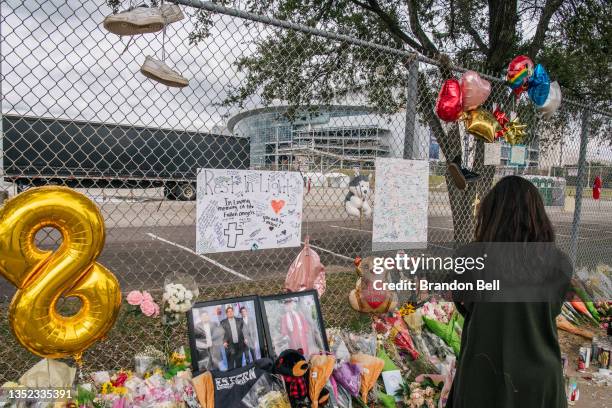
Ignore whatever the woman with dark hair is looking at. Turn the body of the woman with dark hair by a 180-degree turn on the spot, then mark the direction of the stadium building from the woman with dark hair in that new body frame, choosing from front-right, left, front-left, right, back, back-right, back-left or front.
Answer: back-right

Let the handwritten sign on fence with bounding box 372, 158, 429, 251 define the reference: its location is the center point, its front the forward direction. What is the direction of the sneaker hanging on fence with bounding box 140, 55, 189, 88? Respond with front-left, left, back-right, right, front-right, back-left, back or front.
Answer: front-right

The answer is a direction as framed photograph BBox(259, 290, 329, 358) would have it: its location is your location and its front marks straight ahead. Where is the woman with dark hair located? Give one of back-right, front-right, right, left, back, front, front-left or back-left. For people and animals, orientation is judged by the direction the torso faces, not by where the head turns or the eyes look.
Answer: front-left

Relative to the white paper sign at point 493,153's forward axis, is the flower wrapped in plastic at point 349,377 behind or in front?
in front

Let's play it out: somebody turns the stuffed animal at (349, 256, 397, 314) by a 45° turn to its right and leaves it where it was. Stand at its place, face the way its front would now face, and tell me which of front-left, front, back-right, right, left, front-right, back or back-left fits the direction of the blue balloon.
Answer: back

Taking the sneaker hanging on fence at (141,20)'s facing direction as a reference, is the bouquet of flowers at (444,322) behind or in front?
behind

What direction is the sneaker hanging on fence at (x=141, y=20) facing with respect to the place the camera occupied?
facing to the left of the viewer

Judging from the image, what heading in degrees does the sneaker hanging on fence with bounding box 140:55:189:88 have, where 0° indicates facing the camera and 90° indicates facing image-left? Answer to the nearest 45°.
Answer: approximately 270°

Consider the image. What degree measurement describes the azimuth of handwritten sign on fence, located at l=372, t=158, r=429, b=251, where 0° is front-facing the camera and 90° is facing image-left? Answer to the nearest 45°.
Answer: approximately 0°

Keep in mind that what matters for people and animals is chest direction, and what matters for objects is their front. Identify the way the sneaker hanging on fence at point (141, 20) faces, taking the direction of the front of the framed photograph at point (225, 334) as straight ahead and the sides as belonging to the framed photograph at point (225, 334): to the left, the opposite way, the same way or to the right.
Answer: to the right

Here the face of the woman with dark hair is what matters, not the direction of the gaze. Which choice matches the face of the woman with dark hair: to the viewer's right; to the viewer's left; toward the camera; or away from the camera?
away from the camera
